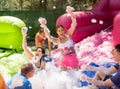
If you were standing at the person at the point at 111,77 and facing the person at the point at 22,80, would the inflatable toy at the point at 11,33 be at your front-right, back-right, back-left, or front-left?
front-right

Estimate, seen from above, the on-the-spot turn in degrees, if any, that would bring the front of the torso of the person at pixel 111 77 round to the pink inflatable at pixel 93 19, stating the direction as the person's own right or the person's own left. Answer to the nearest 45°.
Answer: approximately 90° to the person's own right

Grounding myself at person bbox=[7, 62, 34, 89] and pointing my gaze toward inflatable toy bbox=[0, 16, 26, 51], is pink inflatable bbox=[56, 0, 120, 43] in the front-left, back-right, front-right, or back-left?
front-right

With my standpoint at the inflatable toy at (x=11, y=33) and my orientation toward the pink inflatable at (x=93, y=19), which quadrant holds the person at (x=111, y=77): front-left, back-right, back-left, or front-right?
front-right

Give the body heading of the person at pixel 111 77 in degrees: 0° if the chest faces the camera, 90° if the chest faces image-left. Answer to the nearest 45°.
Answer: approximately 90°
